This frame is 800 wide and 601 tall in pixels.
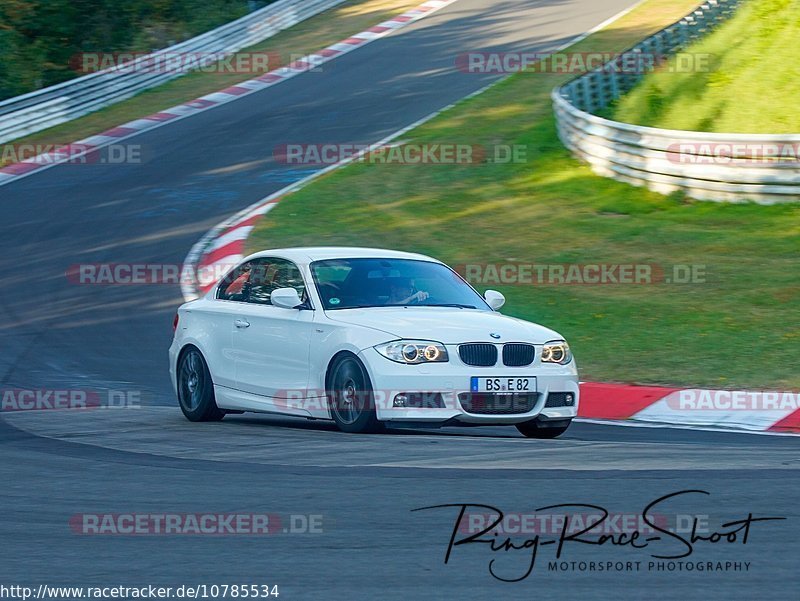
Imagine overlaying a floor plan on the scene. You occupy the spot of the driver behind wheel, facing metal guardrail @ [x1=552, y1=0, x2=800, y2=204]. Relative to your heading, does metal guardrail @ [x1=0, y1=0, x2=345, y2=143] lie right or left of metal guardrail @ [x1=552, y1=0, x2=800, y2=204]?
left

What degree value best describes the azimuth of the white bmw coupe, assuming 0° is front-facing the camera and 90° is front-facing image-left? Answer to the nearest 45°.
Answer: approximately 315°

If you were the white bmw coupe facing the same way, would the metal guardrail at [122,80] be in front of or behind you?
behind

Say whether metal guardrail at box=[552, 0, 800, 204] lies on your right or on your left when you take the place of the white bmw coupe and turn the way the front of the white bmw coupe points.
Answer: on your left
